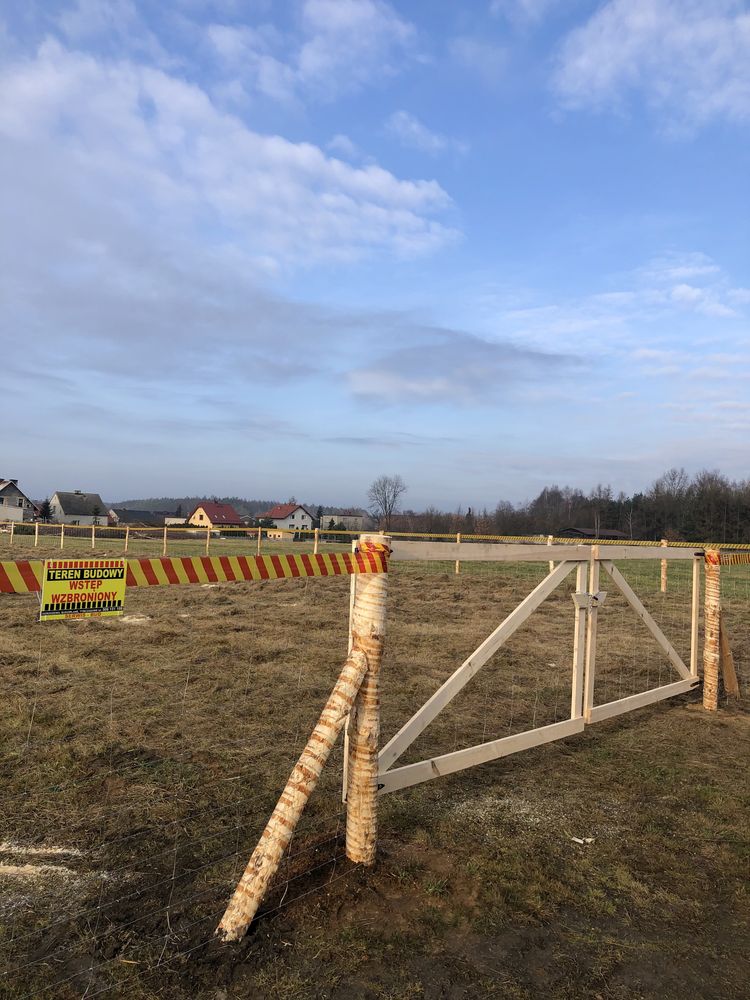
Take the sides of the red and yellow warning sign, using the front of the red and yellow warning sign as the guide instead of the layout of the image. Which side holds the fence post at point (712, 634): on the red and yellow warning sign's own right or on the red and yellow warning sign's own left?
on the red and yellow warning sign's own left

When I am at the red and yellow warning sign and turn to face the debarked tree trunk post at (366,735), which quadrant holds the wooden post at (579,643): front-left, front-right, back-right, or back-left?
front-left

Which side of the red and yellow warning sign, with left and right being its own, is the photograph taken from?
front

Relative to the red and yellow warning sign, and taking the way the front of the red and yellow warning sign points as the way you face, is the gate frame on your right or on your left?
on your left

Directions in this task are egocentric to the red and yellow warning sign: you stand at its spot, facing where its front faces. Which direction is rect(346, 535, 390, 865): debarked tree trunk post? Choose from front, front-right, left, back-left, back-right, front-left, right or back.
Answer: left
